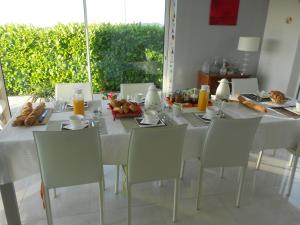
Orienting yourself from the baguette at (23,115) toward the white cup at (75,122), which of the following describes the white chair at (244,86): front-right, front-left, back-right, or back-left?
front-left

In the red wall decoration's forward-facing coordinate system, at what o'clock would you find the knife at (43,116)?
The knife is roughly at 1 o'clock from the red wall decoration.

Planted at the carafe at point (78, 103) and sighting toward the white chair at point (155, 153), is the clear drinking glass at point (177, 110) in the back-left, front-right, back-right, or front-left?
front-left

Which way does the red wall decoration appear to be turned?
toward the camera

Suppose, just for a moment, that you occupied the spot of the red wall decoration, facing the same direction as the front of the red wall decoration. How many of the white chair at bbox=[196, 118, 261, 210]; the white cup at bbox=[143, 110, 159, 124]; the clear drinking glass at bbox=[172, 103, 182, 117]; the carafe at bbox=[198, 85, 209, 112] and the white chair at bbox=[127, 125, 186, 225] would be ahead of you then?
5

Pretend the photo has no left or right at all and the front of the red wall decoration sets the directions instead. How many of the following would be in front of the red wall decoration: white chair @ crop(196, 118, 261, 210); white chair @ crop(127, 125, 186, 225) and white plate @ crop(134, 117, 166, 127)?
3

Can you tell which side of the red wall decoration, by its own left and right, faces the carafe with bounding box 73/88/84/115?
front

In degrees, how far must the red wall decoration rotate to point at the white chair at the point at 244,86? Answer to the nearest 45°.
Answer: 0° — it already faces it

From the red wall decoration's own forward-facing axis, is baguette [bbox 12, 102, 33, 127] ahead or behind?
ahead

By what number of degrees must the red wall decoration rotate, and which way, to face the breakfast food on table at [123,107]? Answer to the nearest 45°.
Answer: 0° — it already faces it

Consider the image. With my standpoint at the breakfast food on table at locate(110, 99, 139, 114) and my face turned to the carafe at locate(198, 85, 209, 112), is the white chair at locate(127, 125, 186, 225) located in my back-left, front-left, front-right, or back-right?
front-right

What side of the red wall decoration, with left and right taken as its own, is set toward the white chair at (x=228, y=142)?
front

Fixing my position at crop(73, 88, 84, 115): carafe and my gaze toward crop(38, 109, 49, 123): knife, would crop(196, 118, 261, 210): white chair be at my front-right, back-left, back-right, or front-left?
back-left

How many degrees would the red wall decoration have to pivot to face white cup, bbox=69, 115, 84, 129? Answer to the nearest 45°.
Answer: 0° — it already faces it

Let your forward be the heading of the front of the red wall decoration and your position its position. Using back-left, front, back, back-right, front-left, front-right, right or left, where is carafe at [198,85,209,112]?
front

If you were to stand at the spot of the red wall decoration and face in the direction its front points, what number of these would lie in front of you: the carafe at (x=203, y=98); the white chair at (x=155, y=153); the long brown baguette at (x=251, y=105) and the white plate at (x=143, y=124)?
4
